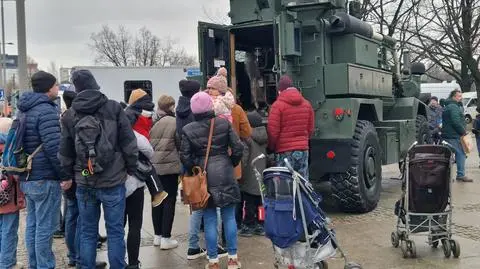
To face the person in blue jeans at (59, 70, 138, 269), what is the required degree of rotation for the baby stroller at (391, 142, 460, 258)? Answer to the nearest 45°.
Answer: approximately 135° to its left

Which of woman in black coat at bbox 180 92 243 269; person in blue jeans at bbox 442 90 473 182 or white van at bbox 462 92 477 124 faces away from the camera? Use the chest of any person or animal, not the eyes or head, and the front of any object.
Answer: the woman in black coat

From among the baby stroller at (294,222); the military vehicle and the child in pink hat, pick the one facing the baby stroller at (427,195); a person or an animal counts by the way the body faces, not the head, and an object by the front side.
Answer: the baby stroller at (294,222)

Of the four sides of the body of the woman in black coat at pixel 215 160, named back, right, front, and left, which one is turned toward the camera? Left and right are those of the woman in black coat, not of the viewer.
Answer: back

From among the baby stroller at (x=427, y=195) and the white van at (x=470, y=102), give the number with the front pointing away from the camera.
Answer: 1

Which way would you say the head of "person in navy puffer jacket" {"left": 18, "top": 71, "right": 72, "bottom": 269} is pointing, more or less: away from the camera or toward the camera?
away from the camera

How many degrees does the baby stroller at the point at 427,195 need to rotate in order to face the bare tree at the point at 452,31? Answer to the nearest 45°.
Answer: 0° — it already faces it

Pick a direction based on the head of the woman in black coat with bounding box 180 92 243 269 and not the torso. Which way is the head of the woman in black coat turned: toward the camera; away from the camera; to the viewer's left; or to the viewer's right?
away from the camera

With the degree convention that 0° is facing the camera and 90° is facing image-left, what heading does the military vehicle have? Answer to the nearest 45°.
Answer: approximately 225°

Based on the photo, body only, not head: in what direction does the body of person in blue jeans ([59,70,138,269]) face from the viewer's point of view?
away from the camera

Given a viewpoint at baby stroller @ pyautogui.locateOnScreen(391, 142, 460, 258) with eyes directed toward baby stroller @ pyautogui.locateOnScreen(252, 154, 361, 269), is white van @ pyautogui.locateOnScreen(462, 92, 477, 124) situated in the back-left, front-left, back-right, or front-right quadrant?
back-right

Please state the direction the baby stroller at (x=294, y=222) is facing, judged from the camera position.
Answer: facing away from the viewer and to the right of the viewer

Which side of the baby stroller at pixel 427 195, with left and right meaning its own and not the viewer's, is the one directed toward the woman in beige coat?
left
